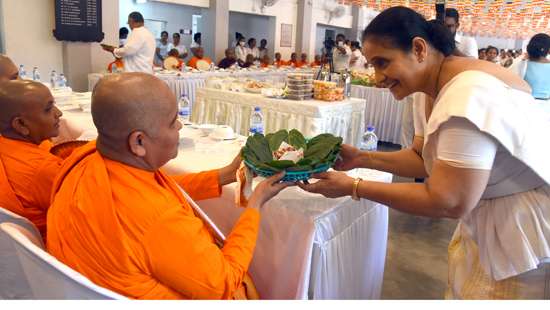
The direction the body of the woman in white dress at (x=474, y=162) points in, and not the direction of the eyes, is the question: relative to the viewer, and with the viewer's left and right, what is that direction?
facing to the left of the viewer

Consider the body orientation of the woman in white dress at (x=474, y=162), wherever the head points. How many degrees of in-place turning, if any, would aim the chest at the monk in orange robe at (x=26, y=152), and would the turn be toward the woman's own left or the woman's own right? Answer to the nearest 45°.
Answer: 0° — they already face them

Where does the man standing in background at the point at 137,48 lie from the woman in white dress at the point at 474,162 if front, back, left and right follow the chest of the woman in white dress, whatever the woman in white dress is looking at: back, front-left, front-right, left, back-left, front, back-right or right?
front-right

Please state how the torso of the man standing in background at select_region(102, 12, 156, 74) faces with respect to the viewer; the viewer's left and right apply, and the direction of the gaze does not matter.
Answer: facing away from the viewer and to the left of the viewer

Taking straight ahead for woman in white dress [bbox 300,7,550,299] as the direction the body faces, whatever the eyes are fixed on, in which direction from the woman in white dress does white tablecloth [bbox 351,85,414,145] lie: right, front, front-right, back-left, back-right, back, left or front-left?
right

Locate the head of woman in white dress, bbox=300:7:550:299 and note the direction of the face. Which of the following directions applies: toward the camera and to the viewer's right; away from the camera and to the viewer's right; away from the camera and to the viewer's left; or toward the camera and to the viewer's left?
toward the camera and to the viewer's left

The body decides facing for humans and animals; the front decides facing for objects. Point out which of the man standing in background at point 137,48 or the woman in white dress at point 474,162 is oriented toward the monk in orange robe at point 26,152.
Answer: the woman in white dress

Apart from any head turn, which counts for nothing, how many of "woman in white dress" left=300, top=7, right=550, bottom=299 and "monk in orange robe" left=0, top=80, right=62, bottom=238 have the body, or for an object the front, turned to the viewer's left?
1

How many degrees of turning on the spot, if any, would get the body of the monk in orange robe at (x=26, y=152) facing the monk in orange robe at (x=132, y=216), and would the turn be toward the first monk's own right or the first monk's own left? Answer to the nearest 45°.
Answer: approximately 90° to the first monk's own right

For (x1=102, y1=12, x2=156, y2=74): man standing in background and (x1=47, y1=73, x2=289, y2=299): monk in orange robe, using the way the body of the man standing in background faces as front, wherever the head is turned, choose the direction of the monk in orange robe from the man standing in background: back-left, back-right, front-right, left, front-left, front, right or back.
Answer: back-left

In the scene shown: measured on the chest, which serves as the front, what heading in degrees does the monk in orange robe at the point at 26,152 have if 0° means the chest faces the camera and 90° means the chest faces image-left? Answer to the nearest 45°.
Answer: approximately 270°

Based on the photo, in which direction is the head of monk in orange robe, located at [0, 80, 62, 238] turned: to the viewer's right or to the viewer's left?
to the viewer's right

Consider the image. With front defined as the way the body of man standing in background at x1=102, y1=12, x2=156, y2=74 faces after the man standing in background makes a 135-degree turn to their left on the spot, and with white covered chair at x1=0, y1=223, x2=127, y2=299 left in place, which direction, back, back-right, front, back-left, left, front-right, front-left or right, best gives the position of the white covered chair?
front
